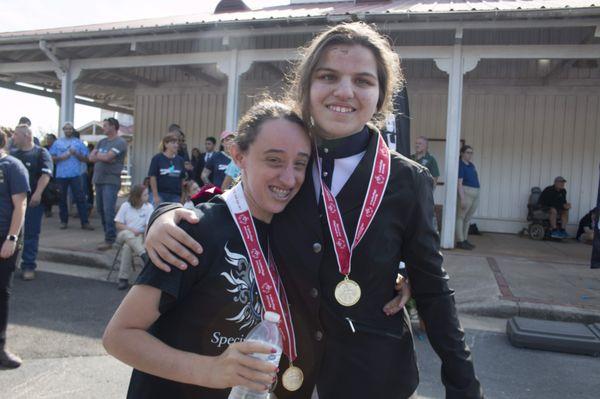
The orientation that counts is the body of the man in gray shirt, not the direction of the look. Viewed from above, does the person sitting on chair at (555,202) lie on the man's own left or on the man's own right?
on the man's own left

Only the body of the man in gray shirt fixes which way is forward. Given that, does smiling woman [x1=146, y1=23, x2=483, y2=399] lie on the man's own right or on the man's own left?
on the man's own left

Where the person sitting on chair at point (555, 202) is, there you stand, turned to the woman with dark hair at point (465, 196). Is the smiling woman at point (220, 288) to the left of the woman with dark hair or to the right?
left

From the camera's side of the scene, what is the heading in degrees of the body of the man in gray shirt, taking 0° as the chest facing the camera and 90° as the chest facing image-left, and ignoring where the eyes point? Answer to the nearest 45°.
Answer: approximately 45°

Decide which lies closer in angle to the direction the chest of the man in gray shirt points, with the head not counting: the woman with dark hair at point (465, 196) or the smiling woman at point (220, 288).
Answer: the smiling woman

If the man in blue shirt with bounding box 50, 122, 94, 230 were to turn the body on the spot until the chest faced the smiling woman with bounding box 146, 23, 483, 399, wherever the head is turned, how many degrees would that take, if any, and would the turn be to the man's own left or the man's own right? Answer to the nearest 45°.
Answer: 0° — they already face them

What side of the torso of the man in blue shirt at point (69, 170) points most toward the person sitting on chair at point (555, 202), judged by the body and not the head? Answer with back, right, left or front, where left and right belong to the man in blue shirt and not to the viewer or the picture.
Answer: left

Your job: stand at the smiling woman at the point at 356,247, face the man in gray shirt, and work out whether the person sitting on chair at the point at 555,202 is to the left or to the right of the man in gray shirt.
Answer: right

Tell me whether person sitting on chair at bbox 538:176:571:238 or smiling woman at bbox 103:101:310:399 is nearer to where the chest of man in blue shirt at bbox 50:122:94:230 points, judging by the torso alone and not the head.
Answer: the smiling woman

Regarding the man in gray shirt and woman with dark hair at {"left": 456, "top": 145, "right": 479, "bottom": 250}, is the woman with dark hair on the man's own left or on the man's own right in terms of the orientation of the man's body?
on the man's own left

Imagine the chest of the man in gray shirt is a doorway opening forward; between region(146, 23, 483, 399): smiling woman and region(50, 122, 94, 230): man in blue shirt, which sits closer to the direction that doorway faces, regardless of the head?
the smiling woman

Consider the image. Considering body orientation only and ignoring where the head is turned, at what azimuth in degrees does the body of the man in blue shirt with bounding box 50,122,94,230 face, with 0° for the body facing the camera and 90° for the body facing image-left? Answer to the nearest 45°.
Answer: approximately 0°
